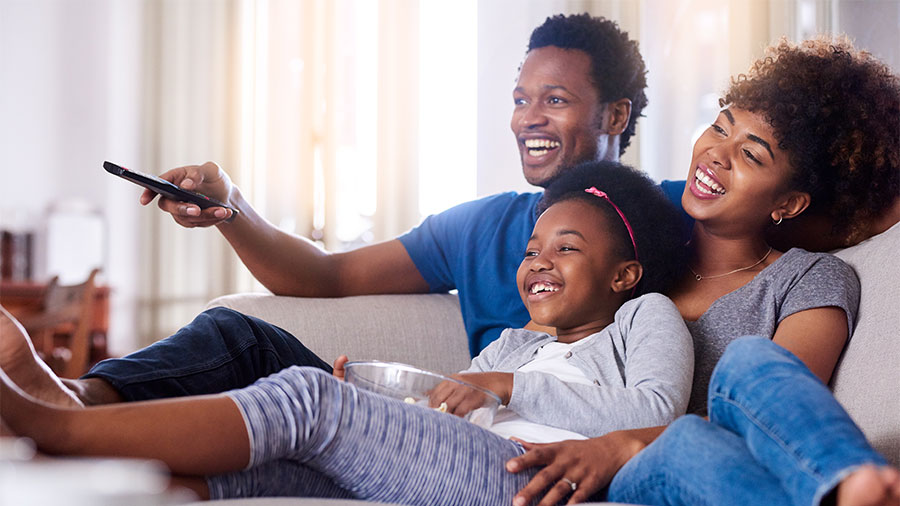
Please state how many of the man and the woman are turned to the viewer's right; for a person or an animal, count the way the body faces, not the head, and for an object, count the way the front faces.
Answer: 0

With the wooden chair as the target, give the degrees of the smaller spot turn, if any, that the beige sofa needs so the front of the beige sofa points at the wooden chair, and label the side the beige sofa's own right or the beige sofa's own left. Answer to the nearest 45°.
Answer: approximately 135° to the beige sofa's own right

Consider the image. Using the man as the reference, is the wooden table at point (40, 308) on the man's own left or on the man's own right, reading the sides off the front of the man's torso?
on the man's own right

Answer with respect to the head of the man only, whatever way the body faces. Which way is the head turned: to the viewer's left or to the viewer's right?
to the viewer's left

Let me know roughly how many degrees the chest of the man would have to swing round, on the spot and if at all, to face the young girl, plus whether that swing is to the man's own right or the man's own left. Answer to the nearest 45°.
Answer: approximately 45° to the man's own left
